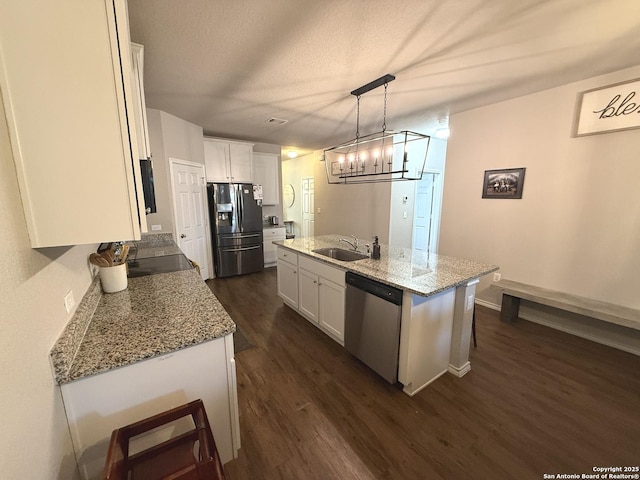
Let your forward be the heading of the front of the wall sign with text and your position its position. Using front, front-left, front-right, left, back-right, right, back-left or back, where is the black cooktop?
front

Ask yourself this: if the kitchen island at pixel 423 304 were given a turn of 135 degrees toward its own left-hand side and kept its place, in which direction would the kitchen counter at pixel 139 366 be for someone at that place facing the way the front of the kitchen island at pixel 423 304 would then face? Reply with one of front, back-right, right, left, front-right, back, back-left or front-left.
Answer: back-right

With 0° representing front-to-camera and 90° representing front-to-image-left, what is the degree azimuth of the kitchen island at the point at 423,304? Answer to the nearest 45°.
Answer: approximately 45°

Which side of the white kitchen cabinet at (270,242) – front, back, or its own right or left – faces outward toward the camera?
front

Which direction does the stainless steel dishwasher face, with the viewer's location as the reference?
facing the viewer and to the left of the viewer

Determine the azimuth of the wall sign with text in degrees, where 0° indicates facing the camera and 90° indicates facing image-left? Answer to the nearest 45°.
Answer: approximately 45°

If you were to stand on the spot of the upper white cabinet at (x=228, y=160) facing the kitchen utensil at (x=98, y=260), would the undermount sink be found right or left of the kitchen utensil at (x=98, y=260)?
left

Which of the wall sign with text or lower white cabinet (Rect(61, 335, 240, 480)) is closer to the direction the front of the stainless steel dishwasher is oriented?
the lower white cabinet

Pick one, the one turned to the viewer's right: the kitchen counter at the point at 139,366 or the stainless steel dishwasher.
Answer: the kitchen counter

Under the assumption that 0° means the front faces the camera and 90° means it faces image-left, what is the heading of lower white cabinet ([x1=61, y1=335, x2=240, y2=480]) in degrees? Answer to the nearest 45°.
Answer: approximately 270°

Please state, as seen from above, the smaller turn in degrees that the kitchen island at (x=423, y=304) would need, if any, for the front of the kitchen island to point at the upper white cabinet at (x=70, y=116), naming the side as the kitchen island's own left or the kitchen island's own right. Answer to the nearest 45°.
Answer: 0° — it already faces it

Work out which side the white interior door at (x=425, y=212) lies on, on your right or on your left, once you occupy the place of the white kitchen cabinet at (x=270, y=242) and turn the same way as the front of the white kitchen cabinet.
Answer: on your left

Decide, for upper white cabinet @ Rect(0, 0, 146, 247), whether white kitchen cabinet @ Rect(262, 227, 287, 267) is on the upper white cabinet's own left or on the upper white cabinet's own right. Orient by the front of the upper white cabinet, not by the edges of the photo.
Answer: on the upper white cabinet's own left

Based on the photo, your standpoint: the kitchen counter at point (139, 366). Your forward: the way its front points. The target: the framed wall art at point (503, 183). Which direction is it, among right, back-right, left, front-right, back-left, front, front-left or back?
front

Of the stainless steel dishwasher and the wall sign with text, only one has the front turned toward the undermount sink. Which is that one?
the wall sign with text

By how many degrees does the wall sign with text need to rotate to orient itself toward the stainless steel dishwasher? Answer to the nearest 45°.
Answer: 0° — it already faces it

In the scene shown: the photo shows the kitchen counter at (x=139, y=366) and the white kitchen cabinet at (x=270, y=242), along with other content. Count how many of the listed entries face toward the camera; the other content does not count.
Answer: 1

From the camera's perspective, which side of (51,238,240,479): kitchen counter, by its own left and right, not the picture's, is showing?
right

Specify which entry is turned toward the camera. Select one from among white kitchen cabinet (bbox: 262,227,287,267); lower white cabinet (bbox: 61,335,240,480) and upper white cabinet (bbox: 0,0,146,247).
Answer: the white kitchen cabinet
